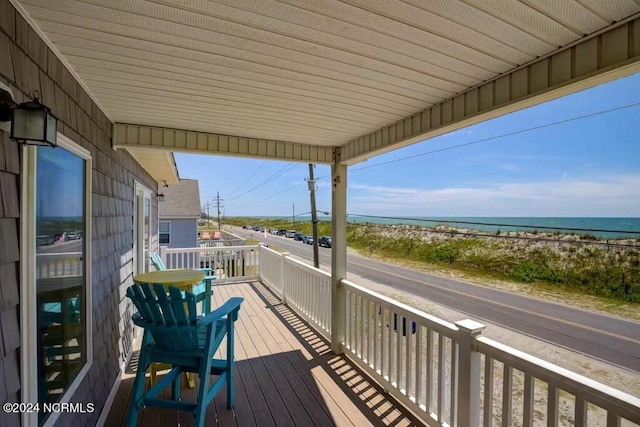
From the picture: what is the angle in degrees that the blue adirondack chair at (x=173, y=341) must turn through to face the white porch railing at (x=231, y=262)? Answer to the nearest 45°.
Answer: approximately 45° to its left

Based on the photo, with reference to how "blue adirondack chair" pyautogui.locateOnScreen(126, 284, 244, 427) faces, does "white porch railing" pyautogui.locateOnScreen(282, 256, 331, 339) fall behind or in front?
in front

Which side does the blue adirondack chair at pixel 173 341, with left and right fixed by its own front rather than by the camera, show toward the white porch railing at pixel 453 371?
right

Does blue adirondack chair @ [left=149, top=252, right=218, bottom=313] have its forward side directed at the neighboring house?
no

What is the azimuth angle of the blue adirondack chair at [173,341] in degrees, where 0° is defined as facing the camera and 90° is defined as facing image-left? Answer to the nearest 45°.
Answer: approximately 225°

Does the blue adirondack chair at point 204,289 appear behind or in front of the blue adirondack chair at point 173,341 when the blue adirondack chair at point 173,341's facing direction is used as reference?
in front

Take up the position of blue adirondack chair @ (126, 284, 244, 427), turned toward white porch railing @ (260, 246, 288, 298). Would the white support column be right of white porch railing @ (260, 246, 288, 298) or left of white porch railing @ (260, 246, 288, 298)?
right

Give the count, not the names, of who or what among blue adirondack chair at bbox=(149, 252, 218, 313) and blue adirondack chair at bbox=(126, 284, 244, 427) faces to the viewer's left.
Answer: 0
